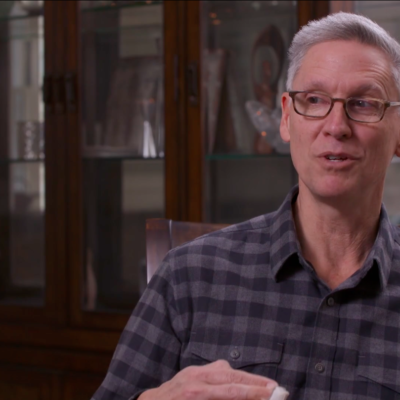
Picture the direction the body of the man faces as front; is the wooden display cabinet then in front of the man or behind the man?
behind

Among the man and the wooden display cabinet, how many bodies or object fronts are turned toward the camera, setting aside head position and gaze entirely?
2

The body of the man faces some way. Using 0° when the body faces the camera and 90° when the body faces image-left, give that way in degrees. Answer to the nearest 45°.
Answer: approximately 0°

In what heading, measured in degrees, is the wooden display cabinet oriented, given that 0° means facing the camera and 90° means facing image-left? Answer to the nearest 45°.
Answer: approximately 0°
